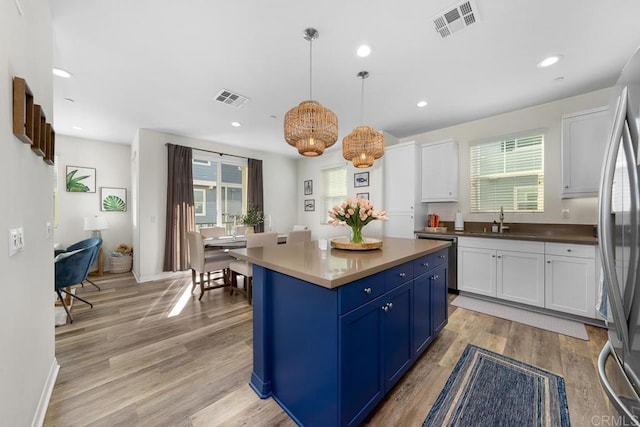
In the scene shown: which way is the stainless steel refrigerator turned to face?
to the viewer's left

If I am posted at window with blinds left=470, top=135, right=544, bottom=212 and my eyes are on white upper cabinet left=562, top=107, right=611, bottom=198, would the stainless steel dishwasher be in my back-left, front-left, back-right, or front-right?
back-right

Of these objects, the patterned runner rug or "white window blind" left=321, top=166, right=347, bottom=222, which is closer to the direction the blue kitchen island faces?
the patterned runner rug

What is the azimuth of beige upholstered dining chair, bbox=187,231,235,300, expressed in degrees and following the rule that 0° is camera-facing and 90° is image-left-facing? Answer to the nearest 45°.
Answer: approximately 225°

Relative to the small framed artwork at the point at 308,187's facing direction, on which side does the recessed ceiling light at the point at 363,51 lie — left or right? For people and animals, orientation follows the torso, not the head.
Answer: on its left

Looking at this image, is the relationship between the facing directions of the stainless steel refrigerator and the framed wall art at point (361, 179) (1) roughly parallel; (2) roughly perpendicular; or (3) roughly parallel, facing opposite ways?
roughly perpendicular
